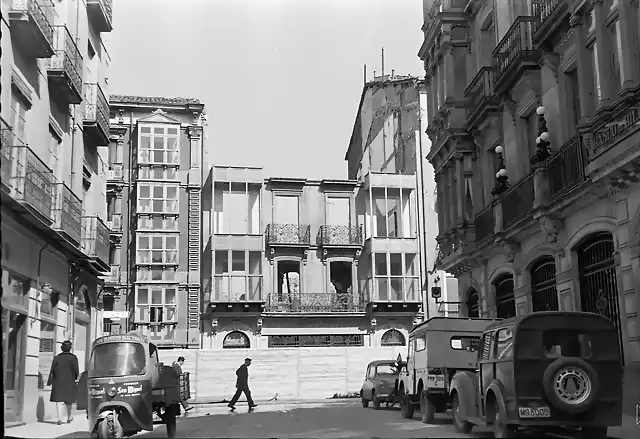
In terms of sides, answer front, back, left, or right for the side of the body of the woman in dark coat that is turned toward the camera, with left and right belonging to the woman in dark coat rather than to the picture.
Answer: back

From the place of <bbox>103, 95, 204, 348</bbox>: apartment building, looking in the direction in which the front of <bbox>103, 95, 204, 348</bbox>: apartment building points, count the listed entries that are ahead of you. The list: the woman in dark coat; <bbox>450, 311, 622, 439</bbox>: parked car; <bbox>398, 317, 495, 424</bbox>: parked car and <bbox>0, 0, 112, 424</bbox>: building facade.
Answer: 4

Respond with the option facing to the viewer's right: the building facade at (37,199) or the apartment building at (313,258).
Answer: the building facade

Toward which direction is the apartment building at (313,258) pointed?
toward the camera

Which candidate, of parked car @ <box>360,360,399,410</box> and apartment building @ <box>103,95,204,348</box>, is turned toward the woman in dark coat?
the apartment building

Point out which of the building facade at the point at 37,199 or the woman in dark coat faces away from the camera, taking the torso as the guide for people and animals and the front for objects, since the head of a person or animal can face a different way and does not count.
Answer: the woman in dark coat

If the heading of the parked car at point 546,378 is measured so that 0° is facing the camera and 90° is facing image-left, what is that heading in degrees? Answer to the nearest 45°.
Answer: approximately 135°

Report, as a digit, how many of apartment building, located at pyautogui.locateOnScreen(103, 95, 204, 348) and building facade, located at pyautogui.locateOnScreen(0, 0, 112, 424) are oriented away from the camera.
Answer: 0

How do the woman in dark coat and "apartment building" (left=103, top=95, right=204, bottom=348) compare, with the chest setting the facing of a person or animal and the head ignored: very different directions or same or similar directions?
very different directions

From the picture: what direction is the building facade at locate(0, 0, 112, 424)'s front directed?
to the viewer's right

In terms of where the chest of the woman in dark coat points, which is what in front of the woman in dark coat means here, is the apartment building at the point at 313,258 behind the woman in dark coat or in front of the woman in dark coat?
in front

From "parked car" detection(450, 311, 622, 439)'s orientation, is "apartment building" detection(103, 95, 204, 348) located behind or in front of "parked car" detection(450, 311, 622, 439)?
in front

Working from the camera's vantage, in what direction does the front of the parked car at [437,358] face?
facing away from the viewer and to the left of the viewer

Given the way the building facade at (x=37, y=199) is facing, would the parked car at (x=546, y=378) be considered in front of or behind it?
in front
